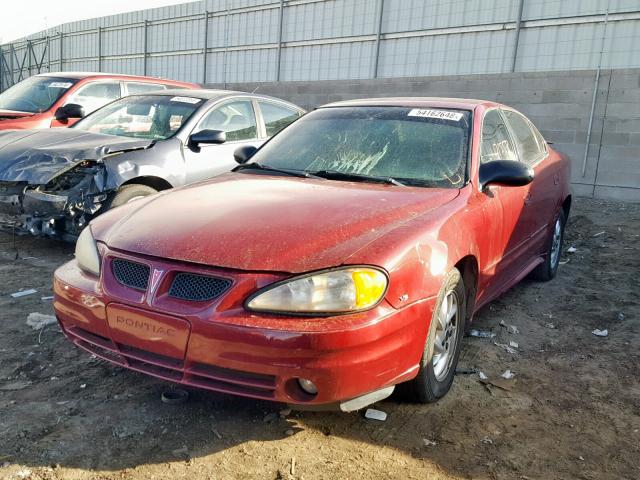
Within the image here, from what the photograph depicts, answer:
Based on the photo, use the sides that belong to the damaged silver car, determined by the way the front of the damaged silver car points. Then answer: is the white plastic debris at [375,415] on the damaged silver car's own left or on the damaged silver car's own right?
on the damaged silver car's own left

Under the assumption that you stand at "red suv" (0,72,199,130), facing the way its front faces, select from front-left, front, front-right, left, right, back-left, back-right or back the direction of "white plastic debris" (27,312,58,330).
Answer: front-left

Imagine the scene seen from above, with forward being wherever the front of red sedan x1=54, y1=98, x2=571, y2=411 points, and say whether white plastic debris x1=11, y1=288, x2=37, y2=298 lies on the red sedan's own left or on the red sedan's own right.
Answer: on the red sedan's own right

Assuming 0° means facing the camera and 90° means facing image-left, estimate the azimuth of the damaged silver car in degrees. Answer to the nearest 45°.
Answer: approximately 45°

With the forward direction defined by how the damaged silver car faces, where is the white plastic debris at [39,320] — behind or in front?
in front

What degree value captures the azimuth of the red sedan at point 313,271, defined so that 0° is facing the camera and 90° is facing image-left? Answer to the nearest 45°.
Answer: approximately 45°

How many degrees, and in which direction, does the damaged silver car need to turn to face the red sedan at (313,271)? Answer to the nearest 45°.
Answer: approximately 45° to its left

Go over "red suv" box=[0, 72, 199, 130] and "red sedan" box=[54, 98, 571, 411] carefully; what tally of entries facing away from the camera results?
0

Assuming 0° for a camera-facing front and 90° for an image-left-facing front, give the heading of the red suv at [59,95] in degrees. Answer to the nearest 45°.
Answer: approximately 45°

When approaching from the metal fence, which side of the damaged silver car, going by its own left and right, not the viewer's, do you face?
back

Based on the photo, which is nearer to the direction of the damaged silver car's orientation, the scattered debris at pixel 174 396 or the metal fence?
the scattered debris
